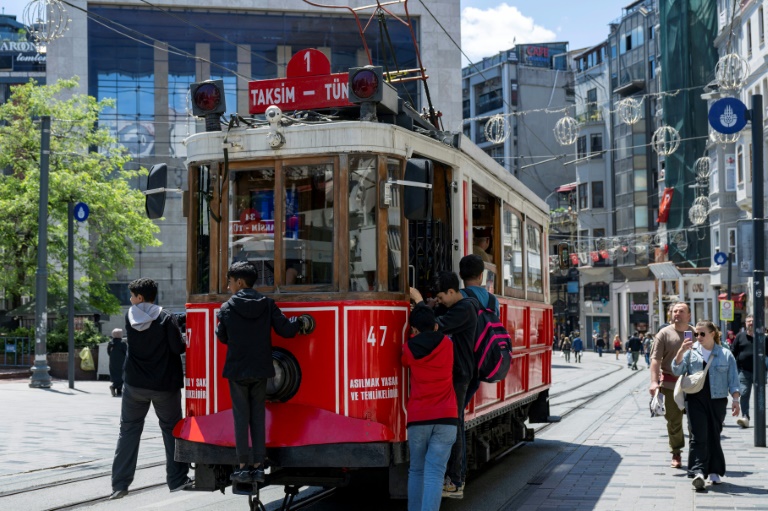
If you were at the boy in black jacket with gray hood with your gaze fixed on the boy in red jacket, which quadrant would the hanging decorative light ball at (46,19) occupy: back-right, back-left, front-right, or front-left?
back-left

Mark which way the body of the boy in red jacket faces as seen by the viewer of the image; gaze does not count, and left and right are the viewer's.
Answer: facing away from the viewer

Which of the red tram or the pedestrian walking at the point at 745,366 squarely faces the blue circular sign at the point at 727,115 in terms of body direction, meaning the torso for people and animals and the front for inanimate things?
the pedestrian walking

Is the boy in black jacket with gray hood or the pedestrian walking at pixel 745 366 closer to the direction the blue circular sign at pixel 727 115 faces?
the boy in black jacket with gray hood

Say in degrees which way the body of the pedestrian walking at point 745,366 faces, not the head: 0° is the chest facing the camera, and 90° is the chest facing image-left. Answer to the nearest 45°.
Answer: approximately 0°

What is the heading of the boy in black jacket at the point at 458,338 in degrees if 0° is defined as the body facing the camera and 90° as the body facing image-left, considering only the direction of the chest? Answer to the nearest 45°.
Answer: approximately 90°

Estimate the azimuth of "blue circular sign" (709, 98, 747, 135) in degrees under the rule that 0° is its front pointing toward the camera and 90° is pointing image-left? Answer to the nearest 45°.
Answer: approximately 0°

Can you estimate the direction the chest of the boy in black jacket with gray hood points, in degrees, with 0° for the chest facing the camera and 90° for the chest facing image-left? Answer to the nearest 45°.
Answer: approximately 180°

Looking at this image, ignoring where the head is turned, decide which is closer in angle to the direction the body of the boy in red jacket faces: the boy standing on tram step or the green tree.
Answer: the green tree

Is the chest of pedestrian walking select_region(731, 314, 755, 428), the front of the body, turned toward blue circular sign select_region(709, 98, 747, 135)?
yes
